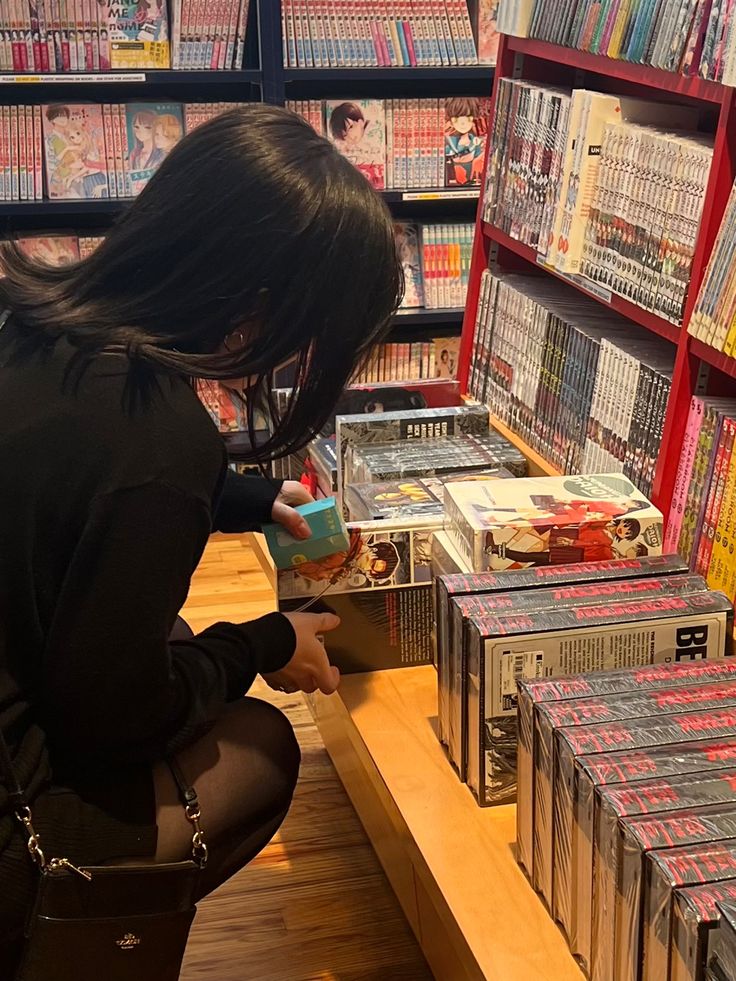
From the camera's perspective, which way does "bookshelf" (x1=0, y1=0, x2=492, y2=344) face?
toward the camera

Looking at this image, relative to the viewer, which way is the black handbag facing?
toward the camera

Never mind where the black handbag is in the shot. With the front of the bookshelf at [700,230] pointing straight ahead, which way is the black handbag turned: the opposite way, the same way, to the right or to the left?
to the left

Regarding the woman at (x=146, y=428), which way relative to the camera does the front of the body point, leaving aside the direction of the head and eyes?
to the viewer's right

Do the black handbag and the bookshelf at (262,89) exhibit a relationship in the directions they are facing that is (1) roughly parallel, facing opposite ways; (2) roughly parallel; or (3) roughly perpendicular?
roughly parallel

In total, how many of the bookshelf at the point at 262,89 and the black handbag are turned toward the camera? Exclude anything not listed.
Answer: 2

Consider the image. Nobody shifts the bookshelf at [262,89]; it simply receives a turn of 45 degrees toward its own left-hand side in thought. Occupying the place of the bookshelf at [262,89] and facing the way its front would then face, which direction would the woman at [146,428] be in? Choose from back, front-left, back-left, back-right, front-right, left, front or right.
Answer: front-right

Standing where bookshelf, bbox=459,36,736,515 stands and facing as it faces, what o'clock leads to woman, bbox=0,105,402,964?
The woman is roughly at 12 o'clock from the bookshelf.

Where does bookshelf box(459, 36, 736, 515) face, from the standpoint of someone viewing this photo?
facing the viewer and to the left of the viewer

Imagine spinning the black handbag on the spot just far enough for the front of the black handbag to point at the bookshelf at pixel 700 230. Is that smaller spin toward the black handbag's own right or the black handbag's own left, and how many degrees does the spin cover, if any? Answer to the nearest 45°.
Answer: approximately 135° to the black handbag's own left

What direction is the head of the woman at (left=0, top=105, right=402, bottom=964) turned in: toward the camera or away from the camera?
away from the camera
